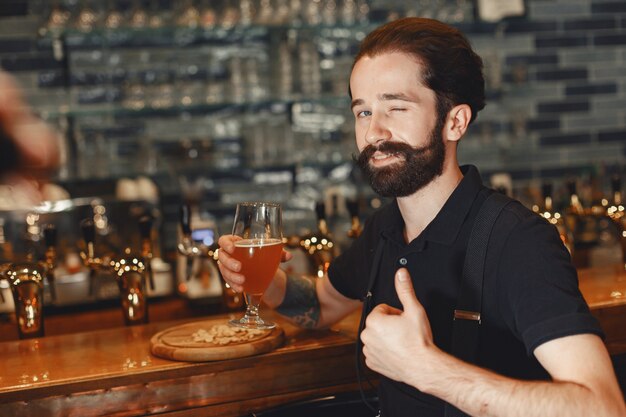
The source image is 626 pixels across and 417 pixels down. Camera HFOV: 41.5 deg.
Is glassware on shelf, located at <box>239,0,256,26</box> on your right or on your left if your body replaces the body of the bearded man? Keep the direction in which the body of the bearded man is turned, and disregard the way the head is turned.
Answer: on your right

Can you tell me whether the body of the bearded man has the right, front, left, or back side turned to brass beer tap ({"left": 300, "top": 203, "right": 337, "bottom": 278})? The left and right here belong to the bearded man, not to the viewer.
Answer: right

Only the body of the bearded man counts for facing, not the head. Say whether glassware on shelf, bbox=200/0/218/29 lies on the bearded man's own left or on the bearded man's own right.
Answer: on the bearded man's own right

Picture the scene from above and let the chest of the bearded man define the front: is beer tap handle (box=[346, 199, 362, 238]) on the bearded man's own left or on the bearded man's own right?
on the bearded man's own right

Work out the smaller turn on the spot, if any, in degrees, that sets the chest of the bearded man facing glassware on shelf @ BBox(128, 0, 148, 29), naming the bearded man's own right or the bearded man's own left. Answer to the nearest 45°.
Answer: approximately 90° to the bearded man's own right

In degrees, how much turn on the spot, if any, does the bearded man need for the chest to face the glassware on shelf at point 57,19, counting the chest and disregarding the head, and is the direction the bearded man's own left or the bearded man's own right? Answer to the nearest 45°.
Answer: approximately 90° to the bearded man's own right

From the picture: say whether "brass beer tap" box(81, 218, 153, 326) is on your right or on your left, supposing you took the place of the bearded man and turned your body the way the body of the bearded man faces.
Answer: on your right

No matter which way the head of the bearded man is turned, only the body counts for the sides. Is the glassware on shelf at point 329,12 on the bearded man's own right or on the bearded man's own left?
on the bearded man's own right

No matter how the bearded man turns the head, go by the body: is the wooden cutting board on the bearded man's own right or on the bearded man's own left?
on the bearded man's own right

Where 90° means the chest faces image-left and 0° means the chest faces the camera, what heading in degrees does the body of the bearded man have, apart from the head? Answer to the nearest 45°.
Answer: approximately 45°

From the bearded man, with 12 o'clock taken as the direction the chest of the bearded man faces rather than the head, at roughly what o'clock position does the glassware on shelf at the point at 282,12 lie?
The glassware on shelf is roughly at 4 o'clock from the bearded man.

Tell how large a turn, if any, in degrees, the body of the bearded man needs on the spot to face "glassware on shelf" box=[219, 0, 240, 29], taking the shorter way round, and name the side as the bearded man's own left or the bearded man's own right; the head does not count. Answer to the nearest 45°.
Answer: approximately 135° to the bearded man's own right
